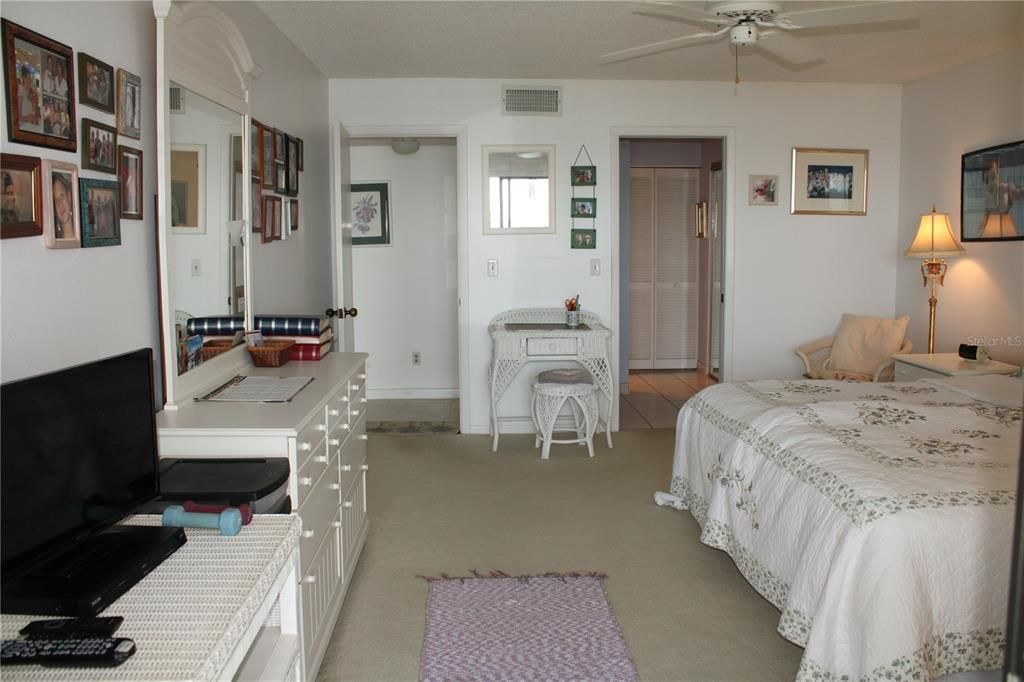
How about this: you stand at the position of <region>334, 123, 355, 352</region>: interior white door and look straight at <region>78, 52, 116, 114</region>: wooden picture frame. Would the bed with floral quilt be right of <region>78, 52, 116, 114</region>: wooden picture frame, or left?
left

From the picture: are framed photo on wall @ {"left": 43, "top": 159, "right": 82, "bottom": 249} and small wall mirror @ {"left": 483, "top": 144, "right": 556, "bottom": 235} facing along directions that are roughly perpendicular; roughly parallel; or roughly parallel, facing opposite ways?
roughly perpendicular

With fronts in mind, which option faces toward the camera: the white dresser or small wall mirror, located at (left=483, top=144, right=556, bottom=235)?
the small wall mirror

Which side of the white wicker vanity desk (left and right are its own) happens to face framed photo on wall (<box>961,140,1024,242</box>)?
left

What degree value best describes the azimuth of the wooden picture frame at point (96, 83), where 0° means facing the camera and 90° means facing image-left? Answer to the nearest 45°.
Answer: approximately 315°

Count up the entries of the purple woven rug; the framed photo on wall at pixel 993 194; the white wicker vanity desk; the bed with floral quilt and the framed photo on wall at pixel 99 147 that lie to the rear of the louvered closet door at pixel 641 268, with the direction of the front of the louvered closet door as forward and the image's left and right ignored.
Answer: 0

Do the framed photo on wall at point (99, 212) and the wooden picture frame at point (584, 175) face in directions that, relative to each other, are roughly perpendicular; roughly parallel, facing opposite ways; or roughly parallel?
roughly perpendicular

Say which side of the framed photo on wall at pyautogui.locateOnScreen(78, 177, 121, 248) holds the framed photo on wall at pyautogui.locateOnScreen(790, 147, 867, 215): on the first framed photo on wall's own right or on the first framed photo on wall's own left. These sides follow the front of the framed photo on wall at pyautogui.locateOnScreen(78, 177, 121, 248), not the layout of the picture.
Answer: on the first framed photo on wall's own left

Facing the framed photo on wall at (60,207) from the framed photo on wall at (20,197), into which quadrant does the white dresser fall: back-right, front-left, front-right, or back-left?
front-right

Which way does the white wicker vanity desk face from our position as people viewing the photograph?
facing the viewer

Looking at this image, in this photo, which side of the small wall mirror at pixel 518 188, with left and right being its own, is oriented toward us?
front

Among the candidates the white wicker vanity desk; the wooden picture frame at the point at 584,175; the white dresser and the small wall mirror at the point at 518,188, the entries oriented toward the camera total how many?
3

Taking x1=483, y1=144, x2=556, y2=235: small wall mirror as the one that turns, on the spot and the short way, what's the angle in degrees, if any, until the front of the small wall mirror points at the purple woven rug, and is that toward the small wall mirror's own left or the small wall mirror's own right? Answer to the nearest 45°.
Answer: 0° — it already faces it

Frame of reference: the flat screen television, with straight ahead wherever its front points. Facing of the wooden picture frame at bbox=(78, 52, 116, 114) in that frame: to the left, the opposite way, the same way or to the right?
the same way

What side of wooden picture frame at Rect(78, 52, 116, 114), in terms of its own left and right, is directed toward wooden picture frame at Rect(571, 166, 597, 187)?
left
